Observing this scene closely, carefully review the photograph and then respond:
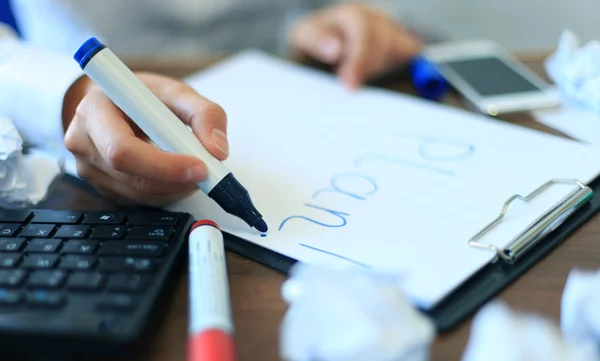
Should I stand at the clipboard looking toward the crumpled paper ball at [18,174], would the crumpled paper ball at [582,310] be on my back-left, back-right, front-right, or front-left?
back-left

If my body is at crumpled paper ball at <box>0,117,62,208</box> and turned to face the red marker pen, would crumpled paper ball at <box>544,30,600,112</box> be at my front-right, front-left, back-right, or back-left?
front-left
